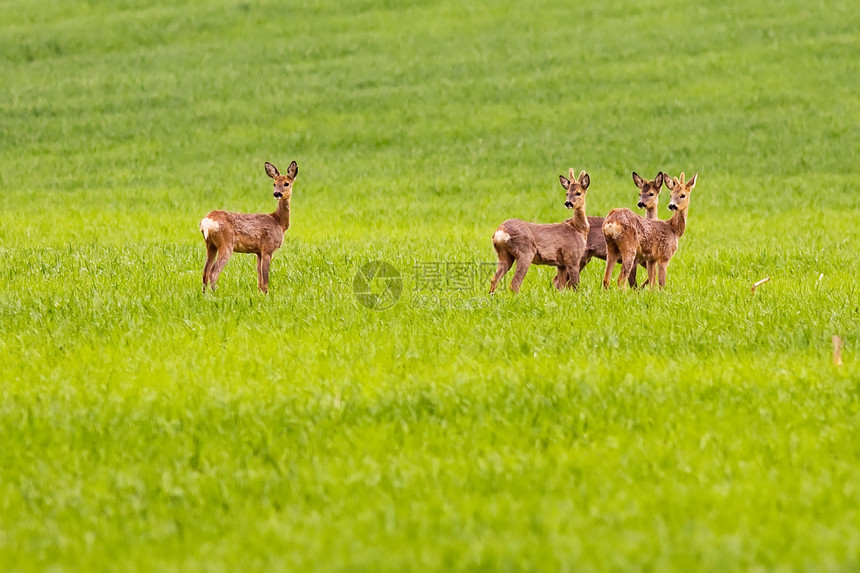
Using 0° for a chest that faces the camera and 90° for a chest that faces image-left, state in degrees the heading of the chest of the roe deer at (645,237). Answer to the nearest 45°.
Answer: approximately 225°

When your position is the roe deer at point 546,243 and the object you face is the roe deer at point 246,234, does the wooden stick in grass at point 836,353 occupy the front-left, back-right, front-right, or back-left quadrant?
back-left

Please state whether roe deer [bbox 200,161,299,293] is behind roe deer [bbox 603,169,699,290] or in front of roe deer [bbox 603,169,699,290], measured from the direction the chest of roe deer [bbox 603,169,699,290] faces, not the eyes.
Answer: behind

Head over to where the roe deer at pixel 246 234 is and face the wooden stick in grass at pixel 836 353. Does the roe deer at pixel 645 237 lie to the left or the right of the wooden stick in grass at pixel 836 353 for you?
left

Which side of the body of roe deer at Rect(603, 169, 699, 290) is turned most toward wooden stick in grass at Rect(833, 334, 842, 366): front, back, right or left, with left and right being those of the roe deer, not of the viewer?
right

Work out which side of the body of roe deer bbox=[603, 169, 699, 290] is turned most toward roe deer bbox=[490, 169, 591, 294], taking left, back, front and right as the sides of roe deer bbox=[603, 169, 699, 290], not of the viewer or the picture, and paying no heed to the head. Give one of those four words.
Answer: back
